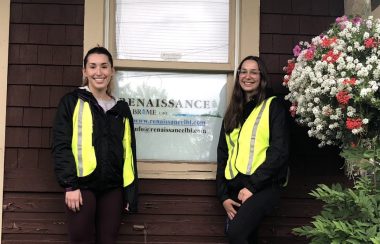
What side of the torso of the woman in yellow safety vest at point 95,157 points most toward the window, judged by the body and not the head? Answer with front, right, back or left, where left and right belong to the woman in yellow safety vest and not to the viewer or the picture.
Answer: left

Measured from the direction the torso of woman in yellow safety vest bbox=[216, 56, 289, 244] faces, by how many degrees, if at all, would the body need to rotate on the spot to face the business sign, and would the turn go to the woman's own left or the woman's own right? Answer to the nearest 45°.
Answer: approximately 90° to the woman's own right

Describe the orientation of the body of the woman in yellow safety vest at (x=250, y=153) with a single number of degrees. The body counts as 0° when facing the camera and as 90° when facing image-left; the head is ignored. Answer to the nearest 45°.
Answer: approximately 45°

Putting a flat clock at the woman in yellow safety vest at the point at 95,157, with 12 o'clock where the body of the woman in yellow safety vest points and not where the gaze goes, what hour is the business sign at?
The business sign is roughly at 9 o'clock from the woman in yellow safety vest.

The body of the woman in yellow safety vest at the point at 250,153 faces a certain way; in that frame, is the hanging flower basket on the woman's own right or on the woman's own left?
on the woman's own left

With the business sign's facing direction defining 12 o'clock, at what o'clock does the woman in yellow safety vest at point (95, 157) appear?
The woman in yellow safety vest is roughly at 1 o'clock from the business sign.

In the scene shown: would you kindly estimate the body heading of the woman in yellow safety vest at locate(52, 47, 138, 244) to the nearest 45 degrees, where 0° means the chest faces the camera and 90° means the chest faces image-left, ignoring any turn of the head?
approximately 315°

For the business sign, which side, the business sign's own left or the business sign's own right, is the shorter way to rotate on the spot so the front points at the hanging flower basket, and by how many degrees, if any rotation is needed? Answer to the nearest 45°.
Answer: approximately 45° to the business sign's own left
